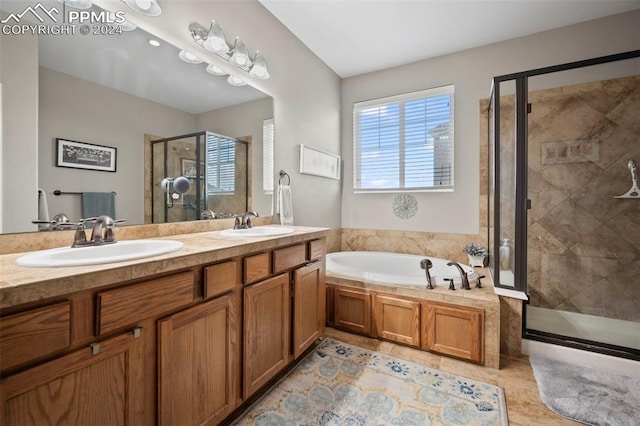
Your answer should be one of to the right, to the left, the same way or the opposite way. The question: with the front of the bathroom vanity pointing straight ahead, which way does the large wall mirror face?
the same way

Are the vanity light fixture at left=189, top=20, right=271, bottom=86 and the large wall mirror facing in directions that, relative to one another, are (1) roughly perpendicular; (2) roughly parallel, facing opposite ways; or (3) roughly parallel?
roughly parallel

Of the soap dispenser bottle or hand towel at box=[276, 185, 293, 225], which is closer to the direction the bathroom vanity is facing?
the soap dispenser bottle

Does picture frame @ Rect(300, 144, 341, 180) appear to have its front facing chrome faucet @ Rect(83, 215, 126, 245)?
no

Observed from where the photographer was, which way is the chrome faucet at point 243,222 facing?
facing the viewer and to the right of the viewer

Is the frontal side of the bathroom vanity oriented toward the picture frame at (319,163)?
no

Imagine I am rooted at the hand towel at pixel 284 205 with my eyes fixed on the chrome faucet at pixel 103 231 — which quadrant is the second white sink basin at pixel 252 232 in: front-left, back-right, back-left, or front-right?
front-left

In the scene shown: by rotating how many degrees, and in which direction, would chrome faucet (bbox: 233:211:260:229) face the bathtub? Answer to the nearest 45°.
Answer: approximately 45° to its left

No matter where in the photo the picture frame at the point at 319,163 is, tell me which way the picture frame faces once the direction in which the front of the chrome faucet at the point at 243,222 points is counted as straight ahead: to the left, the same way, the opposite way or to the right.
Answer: the same way

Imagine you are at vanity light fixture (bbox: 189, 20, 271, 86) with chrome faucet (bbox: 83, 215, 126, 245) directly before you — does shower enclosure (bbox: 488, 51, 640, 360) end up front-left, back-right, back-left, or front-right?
back-left
